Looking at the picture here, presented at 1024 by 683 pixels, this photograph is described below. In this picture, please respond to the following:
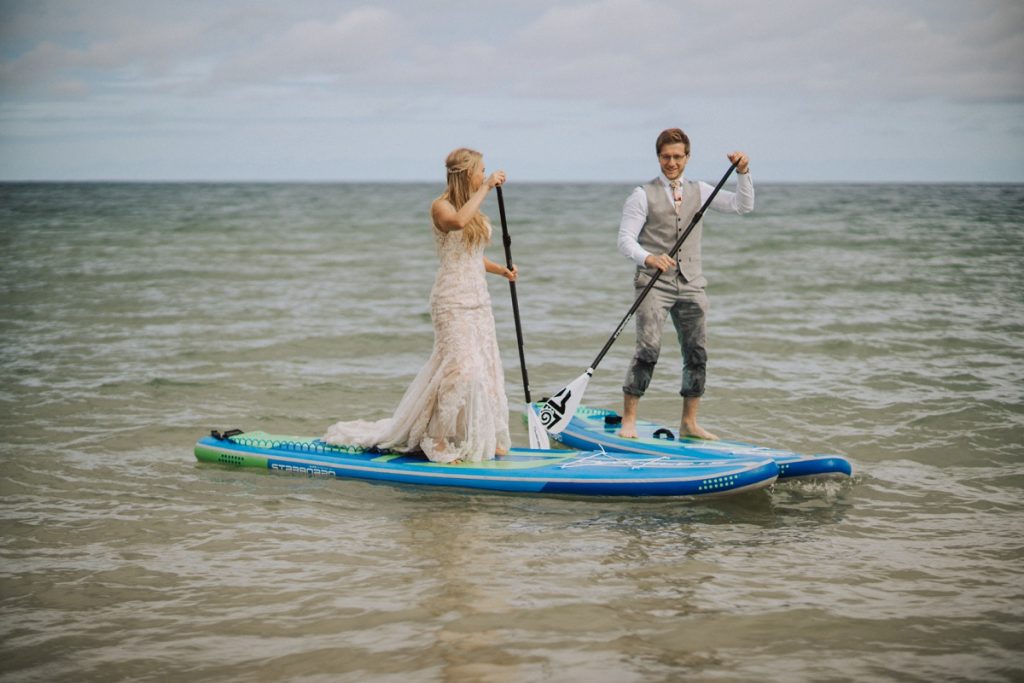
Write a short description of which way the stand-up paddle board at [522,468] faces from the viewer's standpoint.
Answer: facing to the right of the viewer

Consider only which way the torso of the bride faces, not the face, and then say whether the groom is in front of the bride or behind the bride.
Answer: in front

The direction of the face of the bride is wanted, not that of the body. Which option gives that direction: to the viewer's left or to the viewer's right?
to the viewer's right

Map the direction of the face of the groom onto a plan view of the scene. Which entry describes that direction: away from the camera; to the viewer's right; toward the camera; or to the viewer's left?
toward the camera

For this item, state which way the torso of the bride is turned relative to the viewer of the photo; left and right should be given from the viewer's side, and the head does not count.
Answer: facing to the right of the viewer
